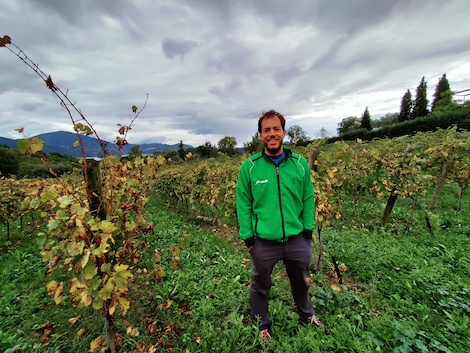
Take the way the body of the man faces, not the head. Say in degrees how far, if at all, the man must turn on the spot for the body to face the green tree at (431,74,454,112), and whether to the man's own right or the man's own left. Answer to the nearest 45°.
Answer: approximately 135° to the man's own left

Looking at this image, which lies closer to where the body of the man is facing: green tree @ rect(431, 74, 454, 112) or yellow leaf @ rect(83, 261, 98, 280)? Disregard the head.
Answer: the yellow leaf

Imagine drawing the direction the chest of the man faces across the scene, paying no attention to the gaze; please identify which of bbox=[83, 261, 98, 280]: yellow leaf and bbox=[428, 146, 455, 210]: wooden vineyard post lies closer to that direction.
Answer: the yellow leaf

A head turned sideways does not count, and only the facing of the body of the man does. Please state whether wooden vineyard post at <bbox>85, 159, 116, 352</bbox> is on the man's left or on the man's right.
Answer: on the man's right

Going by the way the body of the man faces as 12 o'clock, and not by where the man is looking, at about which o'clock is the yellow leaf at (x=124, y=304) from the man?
The yellow leaf is roughly at 2 o'clock from the man.

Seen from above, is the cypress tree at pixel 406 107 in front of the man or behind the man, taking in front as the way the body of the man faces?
behind

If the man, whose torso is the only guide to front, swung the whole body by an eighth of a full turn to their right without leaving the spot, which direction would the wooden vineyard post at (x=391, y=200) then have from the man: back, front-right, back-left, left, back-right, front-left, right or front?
back

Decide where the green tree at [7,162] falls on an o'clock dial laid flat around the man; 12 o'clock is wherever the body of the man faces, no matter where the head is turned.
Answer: The green tree is roughly at 4 o'clock from the man.

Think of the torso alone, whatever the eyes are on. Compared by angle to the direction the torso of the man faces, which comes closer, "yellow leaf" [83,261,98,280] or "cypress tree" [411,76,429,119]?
the yellow leaf

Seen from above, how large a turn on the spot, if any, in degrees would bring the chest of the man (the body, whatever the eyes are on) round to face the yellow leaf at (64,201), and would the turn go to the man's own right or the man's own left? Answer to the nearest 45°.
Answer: approximately 45° to the man's own right

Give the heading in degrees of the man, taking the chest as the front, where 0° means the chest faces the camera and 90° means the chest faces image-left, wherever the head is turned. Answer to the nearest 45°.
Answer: approximately 0°
